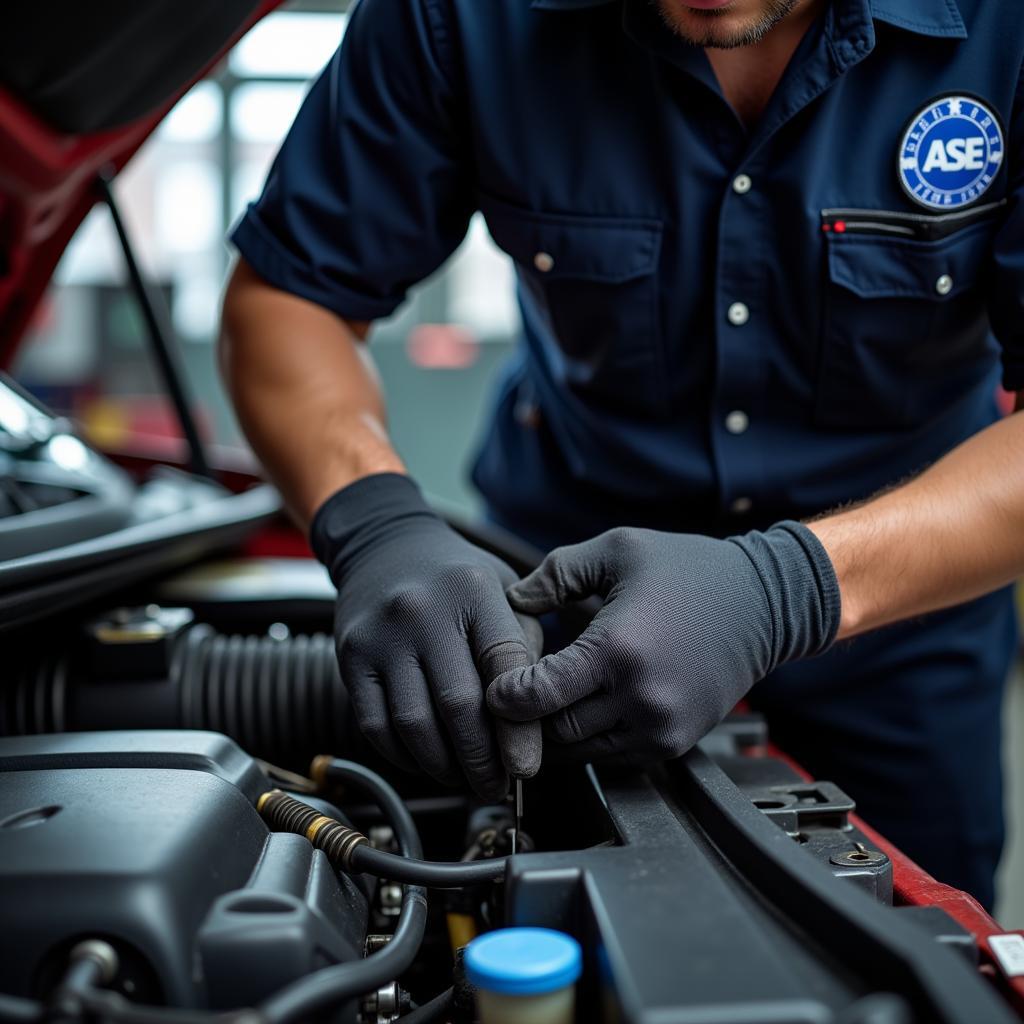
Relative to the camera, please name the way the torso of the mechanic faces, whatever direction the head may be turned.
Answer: toward the camera
